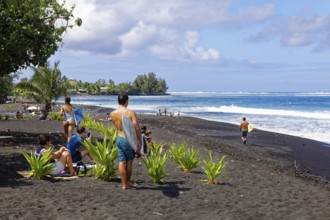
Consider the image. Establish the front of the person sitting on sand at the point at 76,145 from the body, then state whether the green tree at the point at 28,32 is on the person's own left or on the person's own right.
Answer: on the person's own left

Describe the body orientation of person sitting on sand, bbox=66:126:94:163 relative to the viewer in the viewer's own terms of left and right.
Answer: facing to the right of the viewer

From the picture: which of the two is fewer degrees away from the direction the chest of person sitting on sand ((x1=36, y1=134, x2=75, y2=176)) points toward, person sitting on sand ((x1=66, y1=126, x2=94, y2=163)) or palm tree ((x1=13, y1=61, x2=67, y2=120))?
the person sitting on sand

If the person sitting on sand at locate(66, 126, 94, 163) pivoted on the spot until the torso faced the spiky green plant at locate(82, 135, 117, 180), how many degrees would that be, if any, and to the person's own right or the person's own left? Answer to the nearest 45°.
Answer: approximately 45° to the person's own right

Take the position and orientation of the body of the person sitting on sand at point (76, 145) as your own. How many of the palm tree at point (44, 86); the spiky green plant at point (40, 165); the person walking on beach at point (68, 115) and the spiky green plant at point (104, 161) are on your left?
2

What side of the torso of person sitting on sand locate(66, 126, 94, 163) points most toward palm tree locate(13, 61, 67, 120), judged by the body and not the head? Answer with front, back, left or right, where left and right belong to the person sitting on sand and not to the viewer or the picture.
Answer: left

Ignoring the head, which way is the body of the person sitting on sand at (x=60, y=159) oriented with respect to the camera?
to the viewer's right

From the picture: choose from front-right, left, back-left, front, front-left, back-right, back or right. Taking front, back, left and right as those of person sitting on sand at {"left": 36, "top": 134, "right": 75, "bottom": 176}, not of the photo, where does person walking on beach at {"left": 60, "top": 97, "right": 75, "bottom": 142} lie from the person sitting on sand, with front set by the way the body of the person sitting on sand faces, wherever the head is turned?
left

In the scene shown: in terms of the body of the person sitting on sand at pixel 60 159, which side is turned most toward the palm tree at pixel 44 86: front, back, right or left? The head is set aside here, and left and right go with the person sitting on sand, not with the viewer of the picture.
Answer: left
